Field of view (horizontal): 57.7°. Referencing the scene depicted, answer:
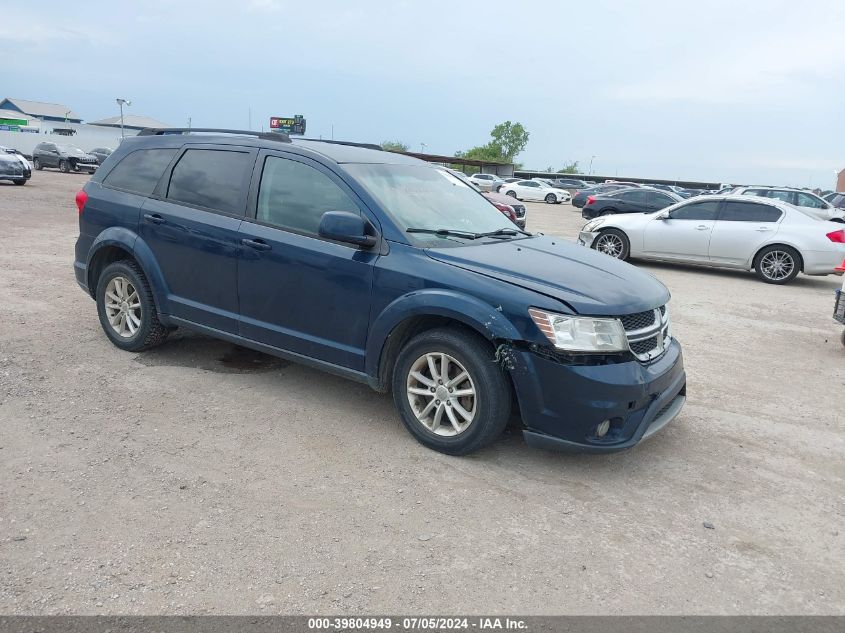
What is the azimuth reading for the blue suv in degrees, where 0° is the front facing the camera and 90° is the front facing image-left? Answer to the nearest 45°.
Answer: approximately 315°

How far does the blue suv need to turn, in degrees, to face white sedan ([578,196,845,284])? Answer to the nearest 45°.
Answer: approximately 90° to its left

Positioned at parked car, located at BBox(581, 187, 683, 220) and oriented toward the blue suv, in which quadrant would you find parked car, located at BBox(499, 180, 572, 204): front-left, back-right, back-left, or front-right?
back-right
